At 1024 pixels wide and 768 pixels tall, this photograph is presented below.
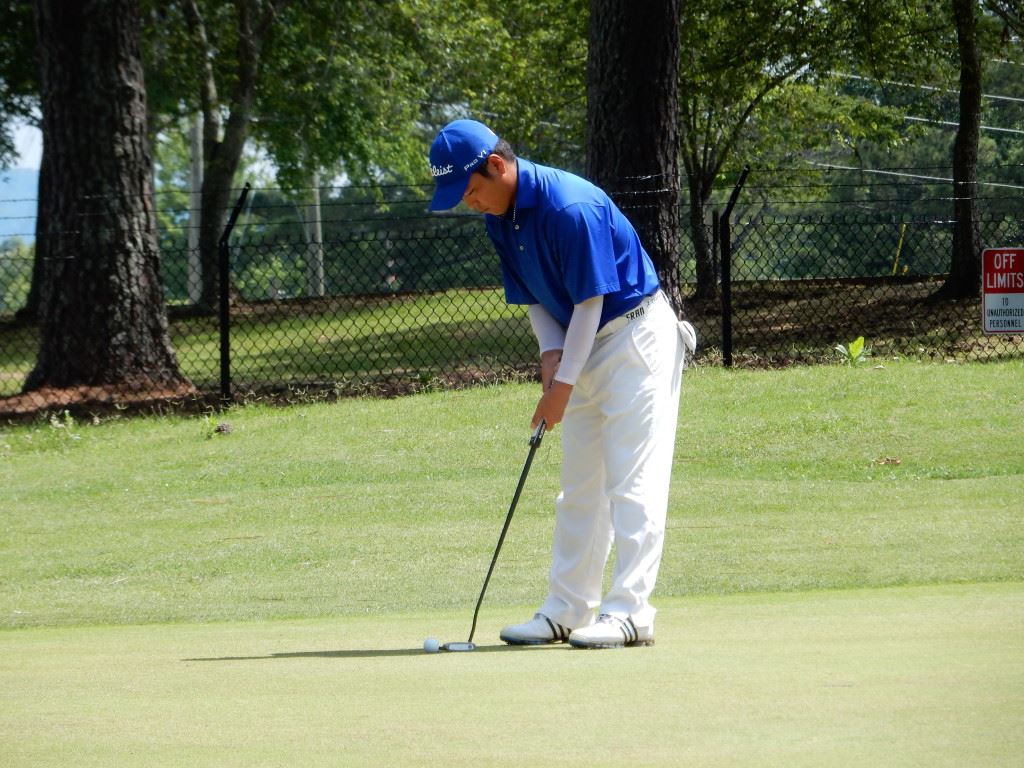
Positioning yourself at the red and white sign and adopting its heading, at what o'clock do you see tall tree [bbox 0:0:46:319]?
The tall tree is roughly at 4 o'clock from the red and white sign.

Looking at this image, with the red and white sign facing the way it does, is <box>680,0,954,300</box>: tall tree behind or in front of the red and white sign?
behind

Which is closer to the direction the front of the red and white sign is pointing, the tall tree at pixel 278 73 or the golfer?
the golfer

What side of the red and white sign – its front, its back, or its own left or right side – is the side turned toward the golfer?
front

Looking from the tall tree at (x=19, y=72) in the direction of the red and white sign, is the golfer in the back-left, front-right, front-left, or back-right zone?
front-right

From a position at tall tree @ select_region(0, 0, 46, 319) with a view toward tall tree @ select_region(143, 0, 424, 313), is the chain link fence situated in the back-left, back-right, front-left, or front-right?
front-right

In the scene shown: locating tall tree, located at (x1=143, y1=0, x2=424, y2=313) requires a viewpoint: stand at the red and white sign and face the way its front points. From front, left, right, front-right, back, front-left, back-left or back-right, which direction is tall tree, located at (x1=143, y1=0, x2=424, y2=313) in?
back-right

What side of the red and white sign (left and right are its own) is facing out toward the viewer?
front

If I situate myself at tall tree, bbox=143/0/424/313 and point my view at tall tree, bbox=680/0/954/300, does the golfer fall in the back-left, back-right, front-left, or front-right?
front-right

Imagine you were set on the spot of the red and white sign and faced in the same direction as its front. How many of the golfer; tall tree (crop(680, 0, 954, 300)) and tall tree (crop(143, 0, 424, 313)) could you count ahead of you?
1

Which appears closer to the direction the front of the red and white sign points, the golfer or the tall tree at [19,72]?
the golfer
